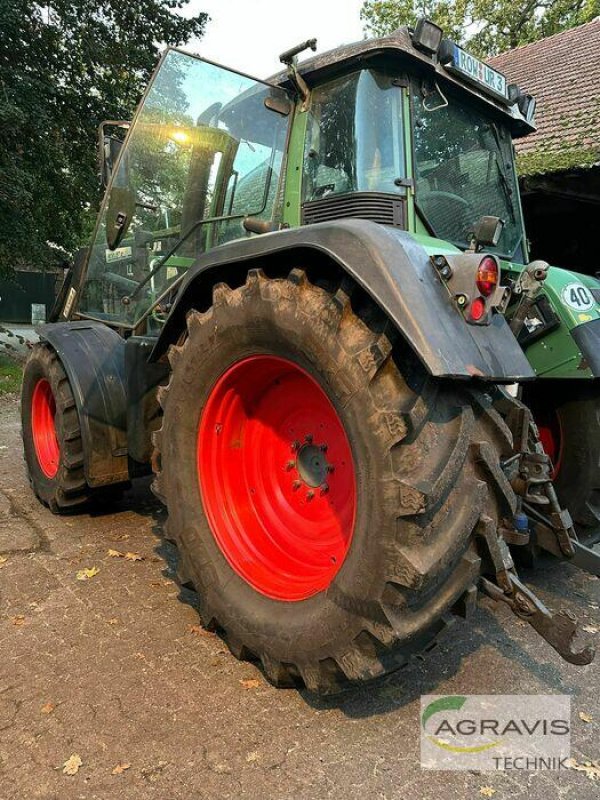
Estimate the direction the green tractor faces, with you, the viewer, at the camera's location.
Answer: facing away from the viewer and to the left of the viewer

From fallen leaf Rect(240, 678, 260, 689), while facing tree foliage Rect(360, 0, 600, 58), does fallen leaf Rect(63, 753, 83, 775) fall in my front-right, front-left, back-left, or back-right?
back-left

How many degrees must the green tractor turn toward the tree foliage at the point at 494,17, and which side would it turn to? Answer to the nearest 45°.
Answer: approximately 45° to its right

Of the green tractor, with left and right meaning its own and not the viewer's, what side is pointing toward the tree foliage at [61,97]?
front
